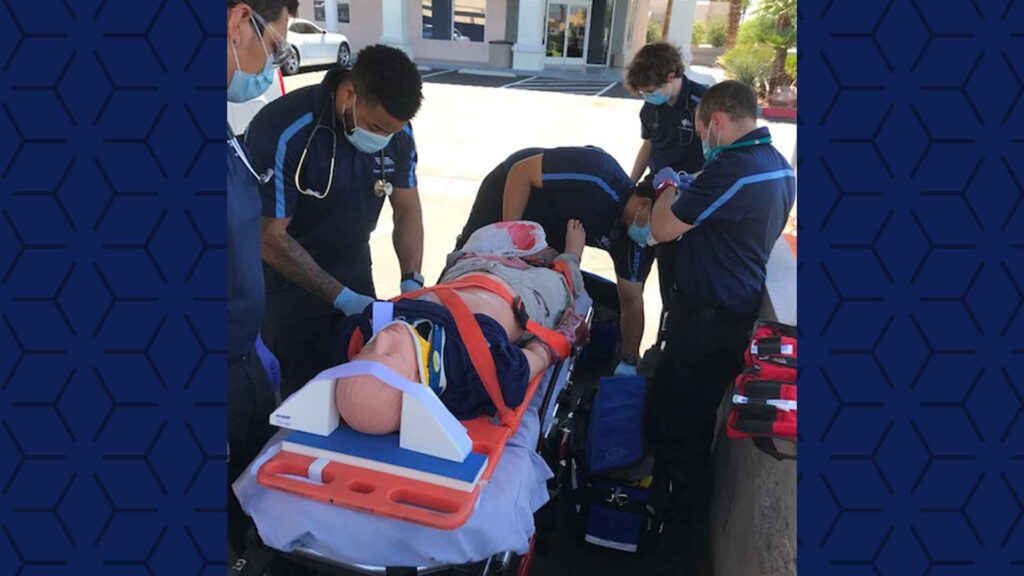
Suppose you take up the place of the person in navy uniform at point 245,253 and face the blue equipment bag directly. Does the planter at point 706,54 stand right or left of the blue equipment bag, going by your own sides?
left

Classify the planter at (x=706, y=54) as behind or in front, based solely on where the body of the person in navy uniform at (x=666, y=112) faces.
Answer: behind

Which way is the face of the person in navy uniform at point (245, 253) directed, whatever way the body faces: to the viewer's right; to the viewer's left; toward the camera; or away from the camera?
to the viewer's right

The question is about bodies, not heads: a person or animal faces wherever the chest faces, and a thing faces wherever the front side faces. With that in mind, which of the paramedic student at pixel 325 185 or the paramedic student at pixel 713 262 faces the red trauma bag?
the paramedic student at pixel 325 185

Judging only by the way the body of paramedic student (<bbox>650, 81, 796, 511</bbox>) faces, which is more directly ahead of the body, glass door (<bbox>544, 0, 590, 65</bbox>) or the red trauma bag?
the glass door

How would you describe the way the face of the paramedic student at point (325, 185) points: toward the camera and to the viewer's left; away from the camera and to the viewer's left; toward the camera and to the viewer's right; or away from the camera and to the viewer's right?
toward the camera and to the viewer's right

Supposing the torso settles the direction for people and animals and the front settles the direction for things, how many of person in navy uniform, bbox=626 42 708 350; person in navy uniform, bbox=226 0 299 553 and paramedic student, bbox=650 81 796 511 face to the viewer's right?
1

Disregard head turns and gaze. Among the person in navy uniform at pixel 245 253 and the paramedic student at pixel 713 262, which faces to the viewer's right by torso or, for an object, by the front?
the person in navy uniform

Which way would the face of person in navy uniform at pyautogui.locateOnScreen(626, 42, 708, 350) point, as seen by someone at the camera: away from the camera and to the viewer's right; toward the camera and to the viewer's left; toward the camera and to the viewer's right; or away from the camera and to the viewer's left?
toward the camera and to the viewer's left

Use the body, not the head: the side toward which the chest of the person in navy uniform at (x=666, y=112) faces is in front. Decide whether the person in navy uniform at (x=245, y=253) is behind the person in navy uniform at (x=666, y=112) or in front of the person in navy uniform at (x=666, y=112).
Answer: in front

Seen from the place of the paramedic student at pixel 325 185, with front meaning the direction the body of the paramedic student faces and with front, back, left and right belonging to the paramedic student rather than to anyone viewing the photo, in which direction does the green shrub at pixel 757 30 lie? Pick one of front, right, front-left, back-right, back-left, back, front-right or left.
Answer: left

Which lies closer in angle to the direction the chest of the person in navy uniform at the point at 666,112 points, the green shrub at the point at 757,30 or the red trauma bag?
the red trauma bag

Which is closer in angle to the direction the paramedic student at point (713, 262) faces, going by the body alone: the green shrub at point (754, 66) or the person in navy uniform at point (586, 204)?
the person in navy uniform

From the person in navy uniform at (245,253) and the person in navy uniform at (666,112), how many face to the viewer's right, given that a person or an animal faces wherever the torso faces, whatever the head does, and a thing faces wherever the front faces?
1

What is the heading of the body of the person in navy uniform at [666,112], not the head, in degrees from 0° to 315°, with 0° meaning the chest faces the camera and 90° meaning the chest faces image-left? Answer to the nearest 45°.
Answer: approximately 45°

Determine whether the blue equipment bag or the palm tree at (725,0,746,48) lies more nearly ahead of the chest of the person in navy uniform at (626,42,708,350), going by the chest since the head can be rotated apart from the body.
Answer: the blue equipment bag

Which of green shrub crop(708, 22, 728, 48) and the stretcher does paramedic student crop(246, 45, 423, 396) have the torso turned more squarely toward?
the stretcher

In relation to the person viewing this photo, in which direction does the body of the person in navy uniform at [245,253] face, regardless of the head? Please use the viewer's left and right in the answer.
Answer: facing to the right of the viewer

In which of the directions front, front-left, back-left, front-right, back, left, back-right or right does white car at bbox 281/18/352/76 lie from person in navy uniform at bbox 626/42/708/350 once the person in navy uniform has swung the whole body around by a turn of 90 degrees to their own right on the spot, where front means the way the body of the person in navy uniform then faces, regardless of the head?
front
